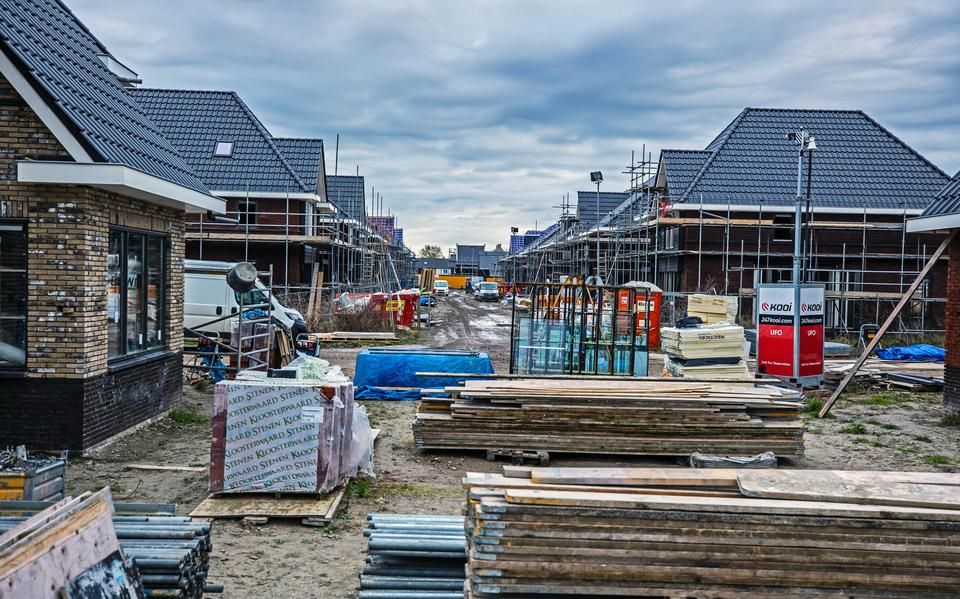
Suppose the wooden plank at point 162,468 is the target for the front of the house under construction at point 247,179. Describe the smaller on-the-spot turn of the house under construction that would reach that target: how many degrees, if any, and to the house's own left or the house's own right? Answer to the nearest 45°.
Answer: approximately 90° to the house's own right

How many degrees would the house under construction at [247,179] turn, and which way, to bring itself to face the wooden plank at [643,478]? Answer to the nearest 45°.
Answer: approximately 90° to its right

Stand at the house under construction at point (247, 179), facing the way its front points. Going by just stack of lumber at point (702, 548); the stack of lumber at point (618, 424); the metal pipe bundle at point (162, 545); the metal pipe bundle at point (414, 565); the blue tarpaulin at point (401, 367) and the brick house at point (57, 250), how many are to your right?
6

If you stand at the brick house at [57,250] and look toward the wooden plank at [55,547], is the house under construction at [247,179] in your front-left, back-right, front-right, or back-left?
back-left

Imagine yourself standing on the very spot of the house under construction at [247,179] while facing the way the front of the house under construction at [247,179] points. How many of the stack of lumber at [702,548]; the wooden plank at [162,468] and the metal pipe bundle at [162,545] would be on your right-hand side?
3

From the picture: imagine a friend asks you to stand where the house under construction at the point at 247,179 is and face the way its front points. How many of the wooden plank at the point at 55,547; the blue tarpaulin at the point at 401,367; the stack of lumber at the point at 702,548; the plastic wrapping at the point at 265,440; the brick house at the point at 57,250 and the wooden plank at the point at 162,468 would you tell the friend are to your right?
6

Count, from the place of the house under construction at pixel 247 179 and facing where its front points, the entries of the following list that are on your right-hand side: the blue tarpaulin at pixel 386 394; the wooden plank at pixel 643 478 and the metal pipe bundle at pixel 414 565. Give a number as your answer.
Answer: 3

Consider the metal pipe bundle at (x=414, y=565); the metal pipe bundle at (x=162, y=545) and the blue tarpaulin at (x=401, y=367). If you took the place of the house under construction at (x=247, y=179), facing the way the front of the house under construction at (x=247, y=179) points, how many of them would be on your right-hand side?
3

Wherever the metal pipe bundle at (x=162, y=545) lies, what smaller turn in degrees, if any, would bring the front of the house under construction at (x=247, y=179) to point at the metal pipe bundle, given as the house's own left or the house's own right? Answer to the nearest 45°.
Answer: approximately 90° to the house's own right

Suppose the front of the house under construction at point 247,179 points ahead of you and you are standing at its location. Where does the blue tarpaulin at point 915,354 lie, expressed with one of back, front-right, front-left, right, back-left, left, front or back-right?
front-right

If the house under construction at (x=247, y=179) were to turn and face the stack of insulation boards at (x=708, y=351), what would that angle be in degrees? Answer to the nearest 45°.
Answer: approximately 45° to its right

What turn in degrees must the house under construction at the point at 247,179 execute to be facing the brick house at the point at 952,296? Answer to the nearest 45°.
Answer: approximately 45° to its right

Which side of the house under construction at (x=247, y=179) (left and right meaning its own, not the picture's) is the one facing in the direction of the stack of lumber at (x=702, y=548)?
right

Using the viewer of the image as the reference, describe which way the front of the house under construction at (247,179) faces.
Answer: facing to the right of the viewer

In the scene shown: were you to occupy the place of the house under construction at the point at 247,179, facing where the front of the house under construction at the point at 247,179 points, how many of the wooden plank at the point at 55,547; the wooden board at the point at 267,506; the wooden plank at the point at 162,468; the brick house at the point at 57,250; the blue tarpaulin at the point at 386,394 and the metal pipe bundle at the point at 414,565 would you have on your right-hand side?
6

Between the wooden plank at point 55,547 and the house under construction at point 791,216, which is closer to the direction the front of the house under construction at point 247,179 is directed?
the house under construction

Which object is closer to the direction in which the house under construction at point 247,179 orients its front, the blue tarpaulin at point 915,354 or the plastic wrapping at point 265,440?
the blue tarpaulin

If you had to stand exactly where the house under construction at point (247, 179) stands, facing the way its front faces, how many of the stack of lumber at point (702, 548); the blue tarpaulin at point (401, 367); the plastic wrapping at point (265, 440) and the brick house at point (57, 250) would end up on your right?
4

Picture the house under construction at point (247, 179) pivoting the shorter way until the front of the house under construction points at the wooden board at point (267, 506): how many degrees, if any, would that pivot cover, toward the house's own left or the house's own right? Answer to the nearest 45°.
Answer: approximately 90° to the house's own right
